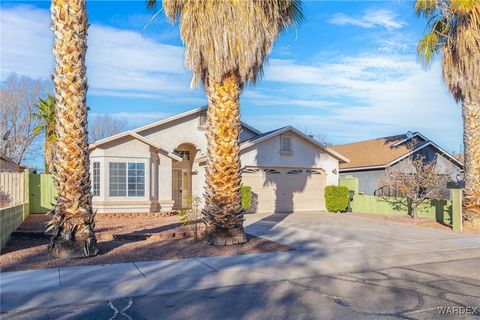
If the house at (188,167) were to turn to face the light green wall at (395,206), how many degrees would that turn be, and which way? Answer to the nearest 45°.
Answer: approximately 90° to its left

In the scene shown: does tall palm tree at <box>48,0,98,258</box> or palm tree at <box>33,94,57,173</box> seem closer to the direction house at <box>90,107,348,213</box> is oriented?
the tall palm tree

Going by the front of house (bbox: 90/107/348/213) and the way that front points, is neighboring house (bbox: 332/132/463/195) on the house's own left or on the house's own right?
on the house's own left

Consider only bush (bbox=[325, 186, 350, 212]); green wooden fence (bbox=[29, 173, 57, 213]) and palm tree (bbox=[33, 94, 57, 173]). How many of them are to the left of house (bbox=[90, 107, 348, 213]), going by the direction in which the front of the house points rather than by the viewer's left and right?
1

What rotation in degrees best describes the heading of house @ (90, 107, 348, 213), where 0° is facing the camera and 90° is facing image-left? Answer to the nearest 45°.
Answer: approximately 0°

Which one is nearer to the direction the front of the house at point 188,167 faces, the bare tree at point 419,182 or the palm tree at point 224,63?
the palm tree

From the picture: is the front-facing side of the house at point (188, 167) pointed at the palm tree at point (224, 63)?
yes

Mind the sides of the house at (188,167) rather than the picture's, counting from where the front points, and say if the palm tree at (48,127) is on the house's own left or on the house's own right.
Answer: on the house's own right

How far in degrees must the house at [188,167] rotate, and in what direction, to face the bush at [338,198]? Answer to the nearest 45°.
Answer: approximately 90° to its left
